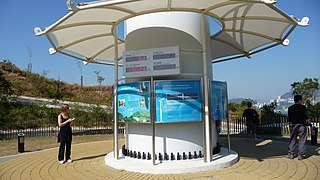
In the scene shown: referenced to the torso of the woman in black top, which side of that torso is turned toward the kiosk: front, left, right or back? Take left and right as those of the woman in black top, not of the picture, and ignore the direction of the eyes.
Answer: front

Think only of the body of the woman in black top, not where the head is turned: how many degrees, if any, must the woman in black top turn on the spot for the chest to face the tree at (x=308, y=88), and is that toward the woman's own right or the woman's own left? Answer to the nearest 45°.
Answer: approximately 90° to the woman's own left

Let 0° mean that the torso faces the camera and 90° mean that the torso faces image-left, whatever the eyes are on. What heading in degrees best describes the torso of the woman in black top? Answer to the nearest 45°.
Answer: approximately 315°
